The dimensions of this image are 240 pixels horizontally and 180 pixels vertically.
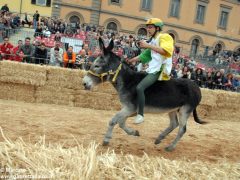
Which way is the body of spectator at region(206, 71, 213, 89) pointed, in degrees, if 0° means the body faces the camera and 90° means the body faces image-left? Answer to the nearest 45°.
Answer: approximately 0°

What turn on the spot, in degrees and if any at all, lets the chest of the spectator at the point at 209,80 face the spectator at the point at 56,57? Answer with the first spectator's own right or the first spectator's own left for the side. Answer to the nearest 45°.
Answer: approximately 45° to the first spectator's own right

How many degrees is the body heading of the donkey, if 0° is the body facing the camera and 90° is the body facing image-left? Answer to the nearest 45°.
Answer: approximately 90°

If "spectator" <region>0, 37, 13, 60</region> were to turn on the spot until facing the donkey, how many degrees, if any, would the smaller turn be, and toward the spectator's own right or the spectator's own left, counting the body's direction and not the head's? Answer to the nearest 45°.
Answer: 0° — they already face it

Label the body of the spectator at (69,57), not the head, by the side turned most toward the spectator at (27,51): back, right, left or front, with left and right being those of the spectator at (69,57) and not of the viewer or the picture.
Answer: right

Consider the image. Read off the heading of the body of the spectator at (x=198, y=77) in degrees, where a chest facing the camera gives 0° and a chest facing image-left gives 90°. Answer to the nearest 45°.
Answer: approximately 0°

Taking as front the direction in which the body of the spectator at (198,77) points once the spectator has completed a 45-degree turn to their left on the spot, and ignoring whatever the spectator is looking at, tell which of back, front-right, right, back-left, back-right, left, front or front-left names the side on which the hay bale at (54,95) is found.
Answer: right

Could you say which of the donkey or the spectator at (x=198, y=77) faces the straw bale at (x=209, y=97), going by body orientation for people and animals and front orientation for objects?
the spectator

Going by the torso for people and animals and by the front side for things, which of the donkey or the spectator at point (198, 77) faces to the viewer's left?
the donkey

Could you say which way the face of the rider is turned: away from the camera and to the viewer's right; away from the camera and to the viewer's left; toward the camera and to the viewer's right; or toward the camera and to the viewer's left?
toward the camera and to the viewer's left

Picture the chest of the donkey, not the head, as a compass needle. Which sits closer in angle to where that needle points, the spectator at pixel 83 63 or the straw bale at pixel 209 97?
the spectator

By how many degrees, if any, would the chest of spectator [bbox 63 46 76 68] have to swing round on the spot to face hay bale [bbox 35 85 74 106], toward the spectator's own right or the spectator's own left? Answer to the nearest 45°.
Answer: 0° — they already face it

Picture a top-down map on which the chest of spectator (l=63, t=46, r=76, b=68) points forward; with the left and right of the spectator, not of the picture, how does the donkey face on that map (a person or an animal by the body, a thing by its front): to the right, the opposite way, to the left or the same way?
to the right
